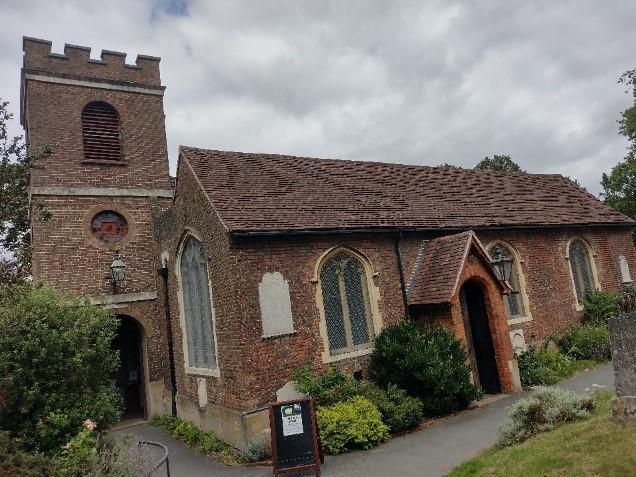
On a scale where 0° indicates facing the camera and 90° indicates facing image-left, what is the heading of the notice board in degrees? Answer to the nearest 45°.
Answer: approximately 0°

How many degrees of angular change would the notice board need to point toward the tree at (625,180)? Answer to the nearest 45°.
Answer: approximately 135° to its left

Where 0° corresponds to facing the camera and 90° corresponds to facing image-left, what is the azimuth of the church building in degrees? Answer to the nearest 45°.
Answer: approximately 315°

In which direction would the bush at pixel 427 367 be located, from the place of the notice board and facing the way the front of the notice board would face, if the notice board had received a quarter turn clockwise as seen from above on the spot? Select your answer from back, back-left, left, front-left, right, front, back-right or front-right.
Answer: back-right

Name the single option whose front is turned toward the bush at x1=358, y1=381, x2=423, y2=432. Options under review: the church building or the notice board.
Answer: the church building

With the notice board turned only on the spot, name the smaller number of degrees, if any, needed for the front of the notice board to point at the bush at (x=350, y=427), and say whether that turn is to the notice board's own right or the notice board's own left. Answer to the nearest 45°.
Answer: approximately 135° to the notice board's own left

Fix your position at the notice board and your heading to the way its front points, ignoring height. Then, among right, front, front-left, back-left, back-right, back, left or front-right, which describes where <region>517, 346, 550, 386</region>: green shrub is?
back-left

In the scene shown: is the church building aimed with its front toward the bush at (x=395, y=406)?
yes

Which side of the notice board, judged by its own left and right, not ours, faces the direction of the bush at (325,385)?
back

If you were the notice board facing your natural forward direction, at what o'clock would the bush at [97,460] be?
The bush is roughly at 2 o'clock from the notice board.

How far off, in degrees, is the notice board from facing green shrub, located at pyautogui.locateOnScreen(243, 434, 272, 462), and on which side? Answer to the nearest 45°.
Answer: approximately 135° to its right

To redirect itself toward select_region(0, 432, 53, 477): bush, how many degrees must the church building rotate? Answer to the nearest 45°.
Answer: approximately 45° to its right
